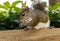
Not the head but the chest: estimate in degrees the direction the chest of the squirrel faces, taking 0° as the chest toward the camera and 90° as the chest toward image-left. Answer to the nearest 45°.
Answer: approximately 90°
